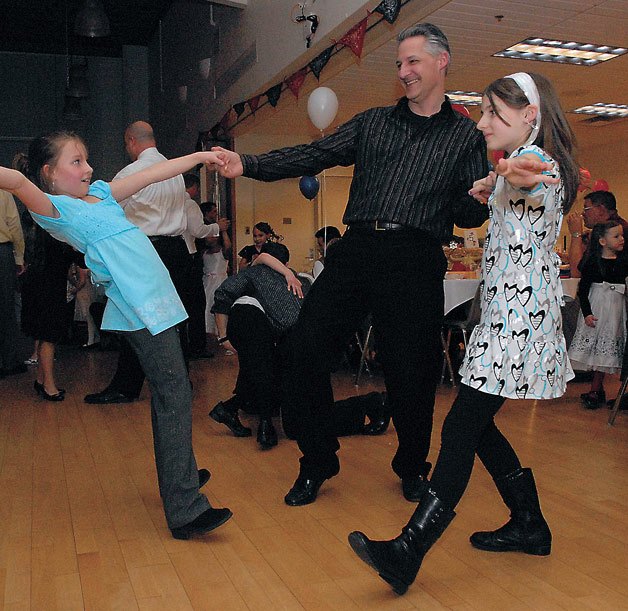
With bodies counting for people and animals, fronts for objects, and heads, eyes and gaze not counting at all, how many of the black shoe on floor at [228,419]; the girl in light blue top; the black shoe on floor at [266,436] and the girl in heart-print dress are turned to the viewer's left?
1

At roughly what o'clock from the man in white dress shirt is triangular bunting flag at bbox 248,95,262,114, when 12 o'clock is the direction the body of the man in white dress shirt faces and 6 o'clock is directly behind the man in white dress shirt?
The triangular bunting flag is roughly at 2 o'clock from the man in white dress shirt.

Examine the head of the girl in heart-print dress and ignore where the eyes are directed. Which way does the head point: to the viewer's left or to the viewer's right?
to the viewer's left

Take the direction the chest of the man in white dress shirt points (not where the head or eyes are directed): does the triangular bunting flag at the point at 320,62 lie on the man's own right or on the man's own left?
on the man's own right

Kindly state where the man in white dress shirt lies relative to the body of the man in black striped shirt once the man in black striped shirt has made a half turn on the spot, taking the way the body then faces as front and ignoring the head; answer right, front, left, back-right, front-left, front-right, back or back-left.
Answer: left

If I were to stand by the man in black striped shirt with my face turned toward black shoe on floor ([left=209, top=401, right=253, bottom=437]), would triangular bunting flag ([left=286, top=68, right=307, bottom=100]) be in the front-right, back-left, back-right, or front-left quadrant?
front-right

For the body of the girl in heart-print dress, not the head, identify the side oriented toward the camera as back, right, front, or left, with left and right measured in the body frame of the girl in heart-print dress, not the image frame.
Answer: left

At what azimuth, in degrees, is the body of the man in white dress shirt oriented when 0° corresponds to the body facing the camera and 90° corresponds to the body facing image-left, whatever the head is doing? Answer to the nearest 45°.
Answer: approximately 135°

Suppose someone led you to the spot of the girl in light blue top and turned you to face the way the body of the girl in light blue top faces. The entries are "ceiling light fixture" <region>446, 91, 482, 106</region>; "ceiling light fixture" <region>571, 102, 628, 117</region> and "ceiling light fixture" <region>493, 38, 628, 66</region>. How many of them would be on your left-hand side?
3

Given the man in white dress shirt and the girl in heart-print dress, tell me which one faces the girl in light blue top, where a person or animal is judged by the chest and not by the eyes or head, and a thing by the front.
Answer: the girl in heart-print dress

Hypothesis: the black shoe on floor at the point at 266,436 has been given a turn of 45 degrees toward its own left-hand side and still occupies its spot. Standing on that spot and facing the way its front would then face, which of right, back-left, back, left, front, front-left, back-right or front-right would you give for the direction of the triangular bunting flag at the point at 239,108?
back-left

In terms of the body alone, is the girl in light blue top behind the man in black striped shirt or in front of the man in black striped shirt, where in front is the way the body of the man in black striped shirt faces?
in front

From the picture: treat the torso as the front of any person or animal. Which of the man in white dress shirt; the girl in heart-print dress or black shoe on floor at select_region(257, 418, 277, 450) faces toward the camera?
the black shoe on floor

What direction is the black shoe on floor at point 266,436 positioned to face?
toward the camera
